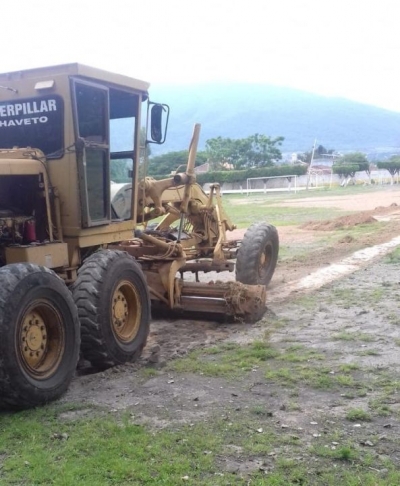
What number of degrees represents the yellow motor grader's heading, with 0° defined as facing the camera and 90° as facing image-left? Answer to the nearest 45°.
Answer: approximately 225°

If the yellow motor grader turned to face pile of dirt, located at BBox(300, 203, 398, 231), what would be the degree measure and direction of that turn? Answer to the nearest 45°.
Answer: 0° — it already faces it
